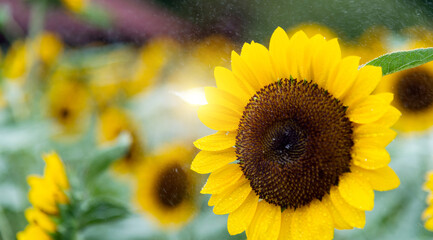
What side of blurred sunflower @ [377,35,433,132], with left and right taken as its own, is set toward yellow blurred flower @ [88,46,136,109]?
right

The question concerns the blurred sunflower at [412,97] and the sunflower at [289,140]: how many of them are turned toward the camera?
2

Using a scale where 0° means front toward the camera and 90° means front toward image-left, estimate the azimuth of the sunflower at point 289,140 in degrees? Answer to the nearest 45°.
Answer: approximately 0°

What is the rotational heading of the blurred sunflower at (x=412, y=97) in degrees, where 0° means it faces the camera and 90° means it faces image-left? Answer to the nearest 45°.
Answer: approximately 0°
